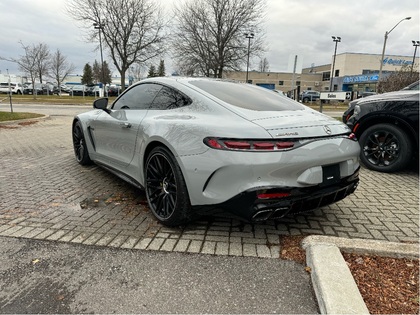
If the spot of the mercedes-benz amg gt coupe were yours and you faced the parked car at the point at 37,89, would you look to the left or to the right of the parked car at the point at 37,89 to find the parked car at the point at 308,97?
right

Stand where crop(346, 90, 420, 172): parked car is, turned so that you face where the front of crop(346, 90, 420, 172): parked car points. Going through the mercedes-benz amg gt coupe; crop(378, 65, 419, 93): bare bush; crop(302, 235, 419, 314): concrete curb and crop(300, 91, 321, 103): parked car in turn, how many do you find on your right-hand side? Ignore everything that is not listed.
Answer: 2

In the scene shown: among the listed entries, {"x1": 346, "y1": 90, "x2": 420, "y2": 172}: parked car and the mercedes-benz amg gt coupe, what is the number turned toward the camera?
0

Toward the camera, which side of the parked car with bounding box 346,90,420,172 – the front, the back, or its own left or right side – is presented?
left

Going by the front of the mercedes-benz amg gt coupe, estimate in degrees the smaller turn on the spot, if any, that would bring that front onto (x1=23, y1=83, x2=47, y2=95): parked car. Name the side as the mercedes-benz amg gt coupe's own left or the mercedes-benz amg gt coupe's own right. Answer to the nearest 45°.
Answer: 0° — it already faces it

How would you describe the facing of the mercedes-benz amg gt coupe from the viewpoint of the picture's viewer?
facing away from the viewer and to the left of the viewer

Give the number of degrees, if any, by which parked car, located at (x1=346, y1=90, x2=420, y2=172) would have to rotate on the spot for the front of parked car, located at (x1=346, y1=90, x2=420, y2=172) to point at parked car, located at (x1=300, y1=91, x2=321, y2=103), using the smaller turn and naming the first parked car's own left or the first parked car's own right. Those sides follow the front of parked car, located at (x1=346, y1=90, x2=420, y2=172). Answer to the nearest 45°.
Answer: approximately 90° to the first parked car's own right

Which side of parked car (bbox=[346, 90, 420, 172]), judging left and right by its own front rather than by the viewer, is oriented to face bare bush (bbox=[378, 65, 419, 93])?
right

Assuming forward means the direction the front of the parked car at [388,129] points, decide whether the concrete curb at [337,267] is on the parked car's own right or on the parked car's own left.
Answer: on the parked car's own left
